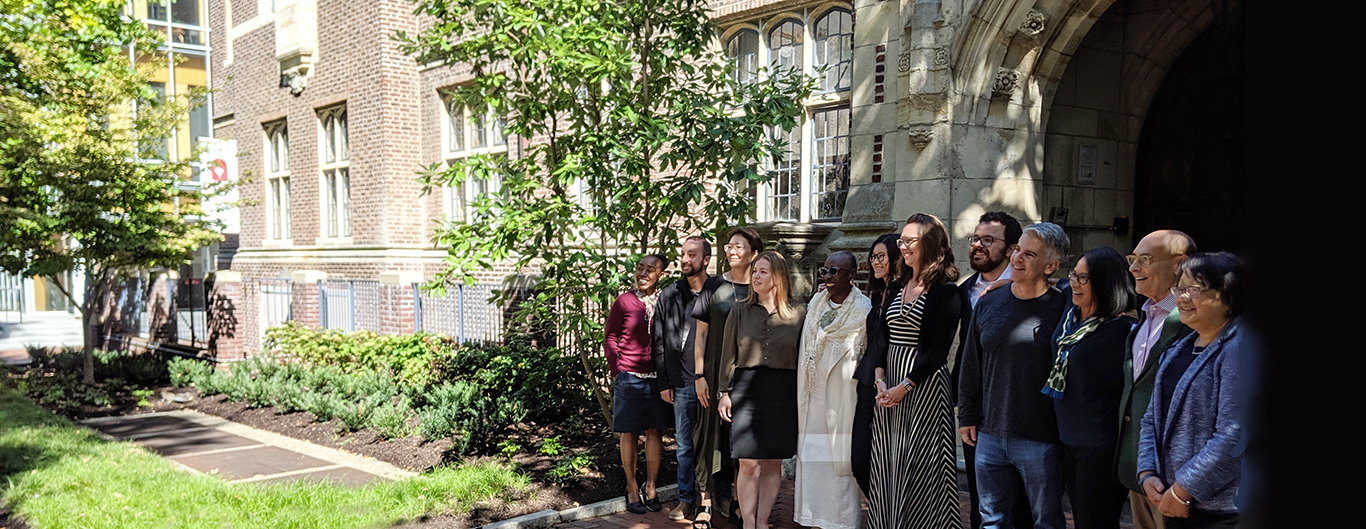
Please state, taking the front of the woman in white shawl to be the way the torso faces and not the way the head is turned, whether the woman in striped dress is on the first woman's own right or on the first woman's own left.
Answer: on the first woman's own left

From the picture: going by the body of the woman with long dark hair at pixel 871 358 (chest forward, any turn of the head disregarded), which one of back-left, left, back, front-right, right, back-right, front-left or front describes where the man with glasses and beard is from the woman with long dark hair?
back-left

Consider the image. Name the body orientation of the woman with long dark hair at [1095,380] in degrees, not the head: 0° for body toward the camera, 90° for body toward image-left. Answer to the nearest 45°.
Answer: approximately 45°

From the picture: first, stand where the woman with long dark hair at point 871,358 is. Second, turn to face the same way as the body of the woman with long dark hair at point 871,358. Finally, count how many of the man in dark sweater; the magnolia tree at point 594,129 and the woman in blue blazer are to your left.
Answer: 2

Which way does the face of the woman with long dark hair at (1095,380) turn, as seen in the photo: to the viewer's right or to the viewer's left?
to the viewer's left

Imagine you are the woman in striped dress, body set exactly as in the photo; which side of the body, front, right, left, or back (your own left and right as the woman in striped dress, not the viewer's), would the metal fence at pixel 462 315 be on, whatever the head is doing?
right

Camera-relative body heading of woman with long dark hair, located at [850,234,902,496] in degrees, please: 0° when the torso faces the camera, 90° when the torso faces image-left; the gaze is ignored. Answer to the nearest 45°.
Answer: approximately 45°
